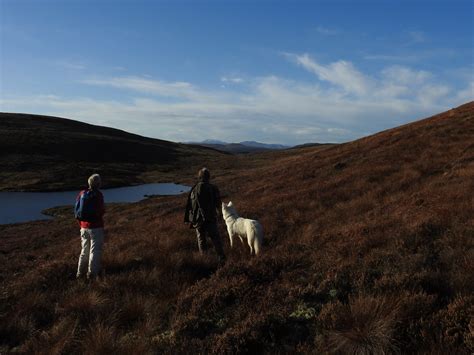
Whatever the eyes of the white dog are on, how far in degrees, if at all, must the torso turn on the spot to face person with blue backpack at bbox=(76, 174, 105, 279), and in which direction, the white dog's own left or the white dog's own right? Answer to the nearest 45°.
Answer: approximately 90° to the white dog's own left

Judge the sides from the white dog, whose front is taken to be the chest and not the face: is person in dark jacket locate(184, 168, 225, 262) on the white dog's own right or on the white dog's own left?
on the white dog's own left

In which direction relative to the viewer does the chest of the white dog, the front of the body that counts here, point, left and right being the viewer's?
facing away from the viewer and to the left of the viewer
